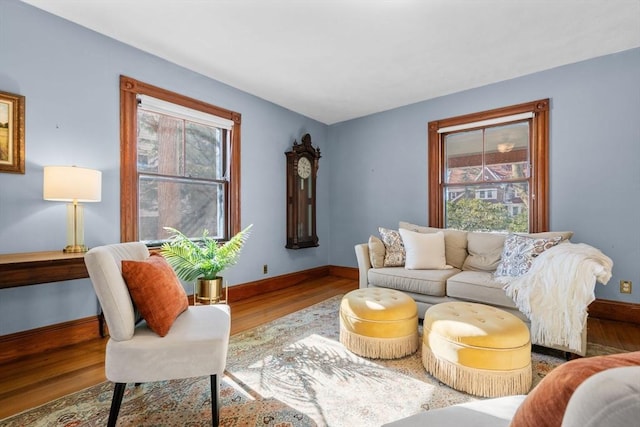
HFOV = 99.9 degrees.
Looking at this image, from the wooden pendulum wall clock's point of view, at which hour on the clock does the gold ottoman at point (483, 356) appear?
The gold ottoman is roughly at 1 o'clock from the wooden pendulum wall clock.

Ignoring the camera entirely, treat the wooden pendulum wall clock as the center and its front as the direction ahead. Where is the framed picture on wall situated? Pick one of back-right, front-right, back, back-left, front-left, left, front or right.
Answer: right

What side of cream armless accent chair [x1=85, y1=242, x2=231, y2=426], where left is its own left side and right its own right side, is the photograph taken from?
right

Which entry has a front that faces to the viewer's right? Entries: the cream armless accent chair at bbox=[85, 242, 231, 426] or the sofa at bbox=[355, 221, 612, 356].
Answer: the cream armless accent chair

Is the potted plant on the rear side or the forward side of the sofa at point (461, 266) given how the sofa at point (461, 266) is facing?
on the forward side

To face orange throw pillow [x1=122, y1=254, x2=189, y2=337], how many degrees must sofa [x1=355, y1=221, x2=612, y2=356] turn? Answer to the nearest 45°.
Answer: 0° — it already faces it

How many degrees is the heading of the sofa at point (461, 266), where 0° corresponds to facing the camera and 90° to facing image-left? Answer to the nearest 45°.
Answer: approximately 45°

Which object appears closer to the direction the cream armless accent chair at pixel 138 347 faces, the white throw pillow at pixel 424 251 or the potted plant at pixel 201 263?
the white throw pillow

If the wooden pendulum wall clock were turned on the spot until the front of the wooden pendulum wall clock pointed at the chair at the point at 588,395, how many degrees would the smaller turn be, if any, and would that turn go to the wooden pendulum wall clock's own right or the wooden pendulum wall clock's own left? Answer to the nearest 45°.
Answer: approximately 45° to the wooden pendulum wall clock's own right

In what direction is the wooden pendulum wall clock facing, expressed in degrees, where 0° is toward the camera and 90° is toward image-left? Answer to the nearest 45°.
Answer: approximately 315°

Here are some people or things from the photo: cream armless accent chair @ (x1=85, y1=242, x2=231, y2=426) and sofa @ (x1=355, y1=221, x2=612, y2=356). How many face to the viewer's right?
1

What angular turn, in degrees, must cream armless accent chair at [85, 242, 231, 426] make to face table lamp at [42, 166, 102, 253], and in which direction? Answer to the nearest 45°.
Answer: approximately 90° to its left

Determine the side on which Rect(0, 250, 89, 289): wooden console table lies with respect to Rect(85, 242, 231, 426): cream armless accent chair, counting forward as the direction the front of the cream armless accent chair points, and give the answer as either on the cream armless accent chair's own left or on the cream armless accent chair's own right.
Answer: on the cream armless accent chair's own left
